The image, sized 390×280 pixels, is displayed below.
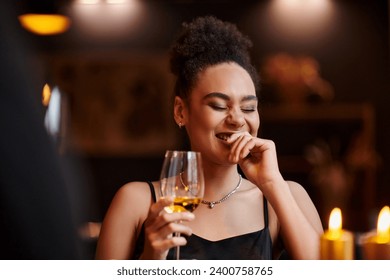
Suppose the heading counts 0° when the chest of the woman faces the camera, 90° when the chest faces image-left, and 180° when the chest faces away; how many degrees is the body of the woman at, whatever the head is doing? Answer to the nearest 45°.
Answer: approximately 0°

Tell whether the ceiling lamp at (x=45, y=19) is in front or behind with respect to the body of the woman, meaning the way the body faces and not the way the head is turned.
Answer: behind

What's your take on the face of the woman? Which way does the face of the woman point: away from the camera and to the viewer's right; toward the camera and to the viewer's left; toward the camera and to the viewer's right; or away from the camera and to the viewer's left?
toward the camera and to the viewer's right
